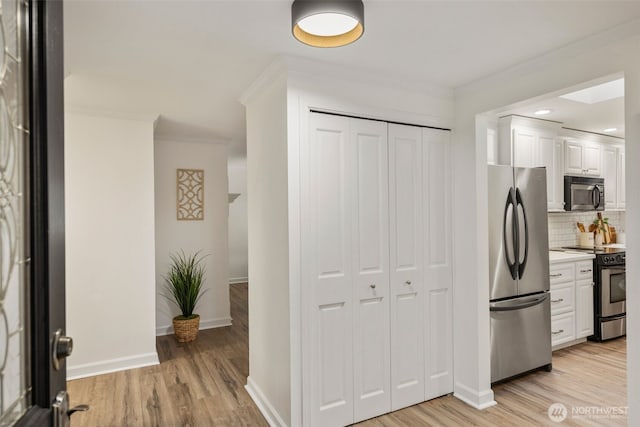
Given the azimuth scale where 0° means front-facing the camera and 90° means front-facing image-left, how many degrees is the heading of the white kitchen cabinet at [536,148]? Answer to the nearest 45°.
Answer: approximately 315°

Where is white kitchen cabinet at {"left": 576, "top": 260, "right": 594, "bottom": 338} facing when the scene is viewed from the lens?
facing the viewer and to the right of the viewer

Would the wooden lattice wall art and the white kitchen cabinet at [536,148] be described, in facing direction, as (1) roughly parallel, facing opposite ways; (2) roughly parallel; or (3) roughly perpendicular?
roughly parallel

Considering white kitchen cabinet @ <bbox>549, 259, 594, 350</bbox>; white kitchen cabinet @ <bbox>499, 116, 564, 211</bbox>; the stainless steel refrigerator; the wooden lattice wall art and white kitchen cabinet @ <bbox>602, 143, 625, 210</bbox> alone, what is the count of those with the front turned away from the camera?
0

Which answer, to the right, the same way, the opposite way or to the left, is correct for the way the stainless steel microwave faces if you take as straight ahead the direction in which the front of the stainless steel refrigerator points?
the same way

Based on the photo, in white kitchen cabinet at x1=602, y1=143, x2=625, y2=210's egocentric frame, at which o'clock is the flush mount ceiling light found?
The flush mount ceiling light is roughly at 2 o'clock from the white kitchen cabinet.

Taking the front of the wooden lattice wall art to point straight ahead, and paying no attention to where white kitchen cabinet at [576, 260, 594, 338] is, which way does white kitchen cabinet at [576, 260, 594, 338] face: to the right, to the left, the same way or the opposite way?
the same way

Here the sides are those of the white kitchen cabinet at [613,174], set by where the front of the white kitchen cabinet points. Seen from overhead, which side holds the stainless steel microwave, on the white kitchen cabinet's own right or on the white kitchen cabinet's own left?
on the white kitchen cabinet's own right

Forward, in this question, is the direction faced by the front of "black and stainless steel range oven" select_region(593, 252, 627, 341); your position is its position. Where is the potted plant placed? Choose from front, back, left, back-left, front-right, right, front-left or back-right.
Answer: right

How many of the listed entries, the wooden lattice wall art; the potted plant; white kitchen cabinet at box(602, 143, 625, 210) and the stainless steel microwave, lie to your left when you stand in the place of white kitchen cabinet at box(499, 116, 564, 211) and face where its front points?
2

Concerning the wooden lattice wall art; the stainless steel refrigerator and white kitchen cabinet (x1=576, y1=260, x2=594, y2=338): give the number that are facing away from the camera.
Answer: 0

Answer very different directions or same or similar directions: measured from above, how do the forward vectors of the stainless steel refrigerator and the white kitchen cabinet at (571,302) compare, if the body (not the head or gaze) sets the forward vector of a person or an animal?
same or similar directions

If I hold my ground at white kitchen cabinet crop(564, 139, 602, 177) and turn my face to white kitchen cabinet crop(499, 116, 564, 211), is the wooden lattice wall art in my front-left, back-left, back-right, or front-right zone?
front-right

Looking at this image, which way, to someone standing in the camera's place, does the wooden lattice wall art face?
facing the viewer

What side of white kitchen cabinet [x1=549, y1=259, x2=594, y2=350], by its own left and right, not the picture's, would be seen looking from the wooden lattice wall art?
right

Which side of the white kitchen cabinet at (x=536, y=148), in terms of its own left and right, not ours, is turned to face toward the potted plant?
right

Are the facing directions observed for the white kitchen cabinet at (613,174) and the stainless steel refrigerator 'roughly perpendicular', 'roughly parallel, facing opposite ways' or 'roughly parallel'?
roughly parallel

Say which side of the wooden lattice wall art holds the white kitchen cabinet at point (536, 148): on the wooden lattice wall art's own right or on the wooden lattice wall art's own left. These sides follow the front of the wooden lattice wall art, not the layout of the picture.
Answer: on the wooden lattice wall art's own left
